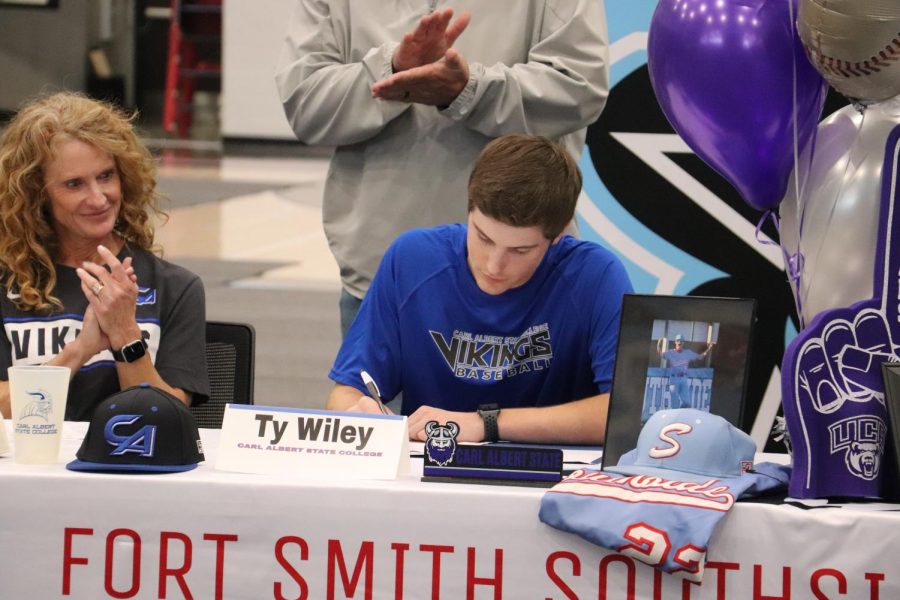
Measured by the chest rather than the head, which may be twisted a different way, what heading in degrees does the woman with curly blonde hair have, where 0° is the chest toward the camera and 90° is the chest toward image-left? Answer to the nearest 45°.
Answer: approximately 0°

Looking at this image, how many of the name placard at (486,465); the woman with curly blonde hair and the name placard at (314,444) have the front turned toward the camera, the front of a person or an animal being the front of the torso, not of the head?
3

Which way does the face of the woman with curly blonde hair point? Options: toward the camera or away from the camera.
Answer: toward the camera

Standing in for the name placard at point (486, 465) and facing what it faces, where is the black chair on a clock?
The black chair is roughly at 5 o'clock from the name placard.

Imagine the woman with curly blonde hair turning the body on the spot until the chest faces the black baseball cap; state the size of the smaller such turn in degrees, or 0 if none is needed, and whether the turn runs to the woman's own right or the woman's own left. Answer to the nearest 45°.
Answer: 0° — they already face it

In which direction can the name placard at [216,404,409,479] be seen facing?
toward the camera

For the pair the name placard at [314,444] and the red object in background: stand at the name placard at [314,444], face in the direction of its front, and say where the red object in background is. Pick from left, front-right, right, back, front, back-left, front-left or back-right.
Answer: back

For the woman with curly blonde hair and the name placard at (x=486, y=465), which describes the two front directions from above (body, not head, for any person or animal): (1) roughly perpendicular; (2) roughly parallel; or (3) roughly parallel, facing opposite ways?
roughly parallel

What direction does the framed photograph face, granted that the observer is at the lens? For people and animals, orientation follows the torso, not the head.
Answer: facing the viewer

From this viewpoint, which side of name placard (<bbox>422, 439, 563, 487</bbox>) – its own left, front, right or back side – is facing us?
front

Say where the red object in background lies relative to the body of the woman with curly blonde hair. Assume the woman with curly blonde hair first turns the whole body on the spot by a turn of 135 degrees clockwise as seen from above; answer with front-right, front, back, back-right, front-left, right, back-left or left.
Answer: front-right

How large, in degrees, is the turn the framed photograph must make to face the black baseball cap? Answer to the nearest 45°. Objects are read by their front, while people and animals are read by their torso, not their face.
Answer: approximately 90° to its right

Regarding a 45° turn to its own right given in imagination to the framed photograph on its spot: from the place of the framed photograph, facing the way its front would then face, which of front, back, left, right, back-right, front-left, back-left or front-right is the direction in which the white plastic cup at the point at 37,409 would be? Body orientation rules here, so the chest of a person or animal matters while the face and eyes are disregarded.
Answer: front-right

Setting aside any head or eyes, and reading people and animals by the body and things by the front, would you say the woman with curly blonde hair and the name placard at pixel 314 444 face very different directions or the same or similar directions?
same or similar directions

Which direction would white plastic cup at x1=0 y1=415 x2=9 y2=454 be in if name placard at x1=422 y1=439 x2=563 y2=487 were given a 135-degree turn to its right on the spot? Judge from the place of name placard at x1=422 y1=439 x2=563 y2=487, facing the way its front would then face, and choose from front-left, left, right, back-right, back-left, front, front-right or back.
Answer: front-left
